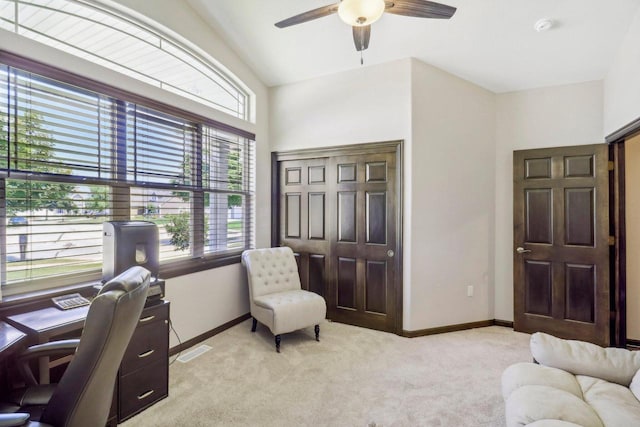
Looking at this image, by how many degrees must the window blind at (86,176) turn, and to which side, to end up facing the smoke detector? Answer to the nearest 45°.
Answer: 0° — it already faces it
